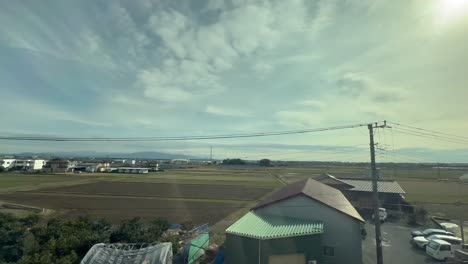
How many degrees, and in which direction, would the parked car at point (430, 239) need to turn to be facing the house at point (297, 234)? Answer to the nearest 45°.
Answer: approximately 45° to its left

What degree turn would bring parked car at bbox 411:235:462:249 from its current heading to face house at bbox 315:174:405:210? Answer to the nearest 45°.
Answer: approximately 45° to its right

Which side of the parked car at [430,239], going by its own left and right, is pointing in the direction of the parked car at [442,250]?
left

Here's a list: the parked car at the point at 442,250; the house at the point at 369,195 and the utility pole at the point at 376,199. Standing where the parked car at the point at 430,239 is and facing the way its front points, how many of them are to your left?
2

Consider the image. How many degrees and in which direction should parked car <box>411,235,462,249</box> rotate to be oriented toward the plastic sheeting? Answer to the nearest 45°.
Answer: approximately 45° to its left

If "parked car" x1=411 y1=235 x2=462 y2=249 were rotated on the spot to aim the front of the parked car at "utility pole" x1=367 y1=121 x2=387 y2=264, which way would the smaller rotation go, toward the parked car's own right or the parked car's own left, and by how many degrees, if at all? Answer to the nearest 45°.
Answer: approximately 90° to the parked car's own left

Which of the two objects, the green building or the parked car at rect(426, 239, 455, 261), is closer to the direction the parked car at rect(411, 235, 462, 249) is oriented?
the green building

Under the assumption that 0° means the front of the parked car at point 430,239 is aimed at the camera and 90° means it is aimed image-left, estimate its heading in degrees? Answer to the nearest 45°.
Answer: approximately 90°
